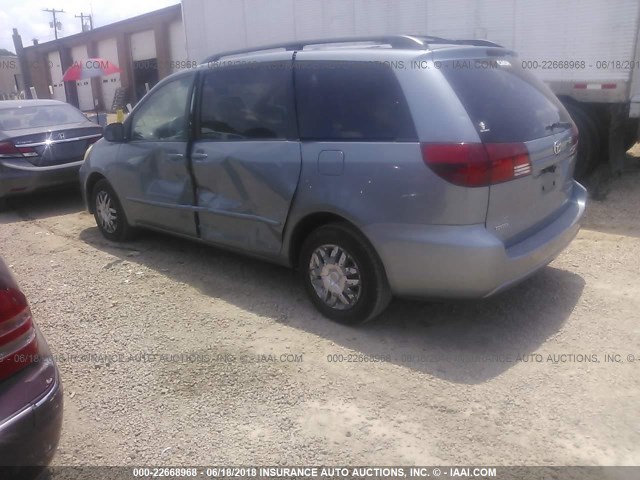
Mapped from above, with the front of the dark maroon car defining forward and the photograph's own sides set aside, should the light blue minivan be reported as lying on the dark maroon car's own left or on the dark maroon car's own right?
on the dark maroon car's own right

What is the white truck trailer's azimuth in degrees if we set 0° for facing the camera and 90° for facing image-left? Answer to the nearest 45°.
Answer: approximately 90°

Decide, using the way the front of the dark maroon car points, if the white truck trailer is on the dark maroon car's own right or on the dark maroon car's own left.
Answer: on the dark maroon car's own right

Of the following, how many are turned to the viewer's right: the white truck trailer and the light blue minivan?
0

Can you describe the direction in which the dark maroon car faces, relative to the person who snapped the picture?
facing away from the viewer and to the left of the viewer

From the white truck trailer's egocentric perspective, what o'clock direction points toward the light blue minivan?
The light blue minivan is roughly at 10 o'clock from the white truck trailer.

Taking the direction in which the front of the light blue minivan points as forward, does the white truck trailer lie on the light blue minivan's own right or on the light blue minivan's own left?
on the light blue minivan's own right

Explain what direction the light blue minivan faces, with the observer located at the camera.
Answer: facing away from the viewer and to the left of the viewer

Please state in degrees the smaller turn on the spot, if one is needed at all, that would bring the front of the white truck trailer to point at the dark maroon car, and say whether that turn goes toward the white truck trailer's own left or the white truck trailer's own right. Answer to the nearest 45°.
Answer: approximately 45° to the white truck trailer's own left
